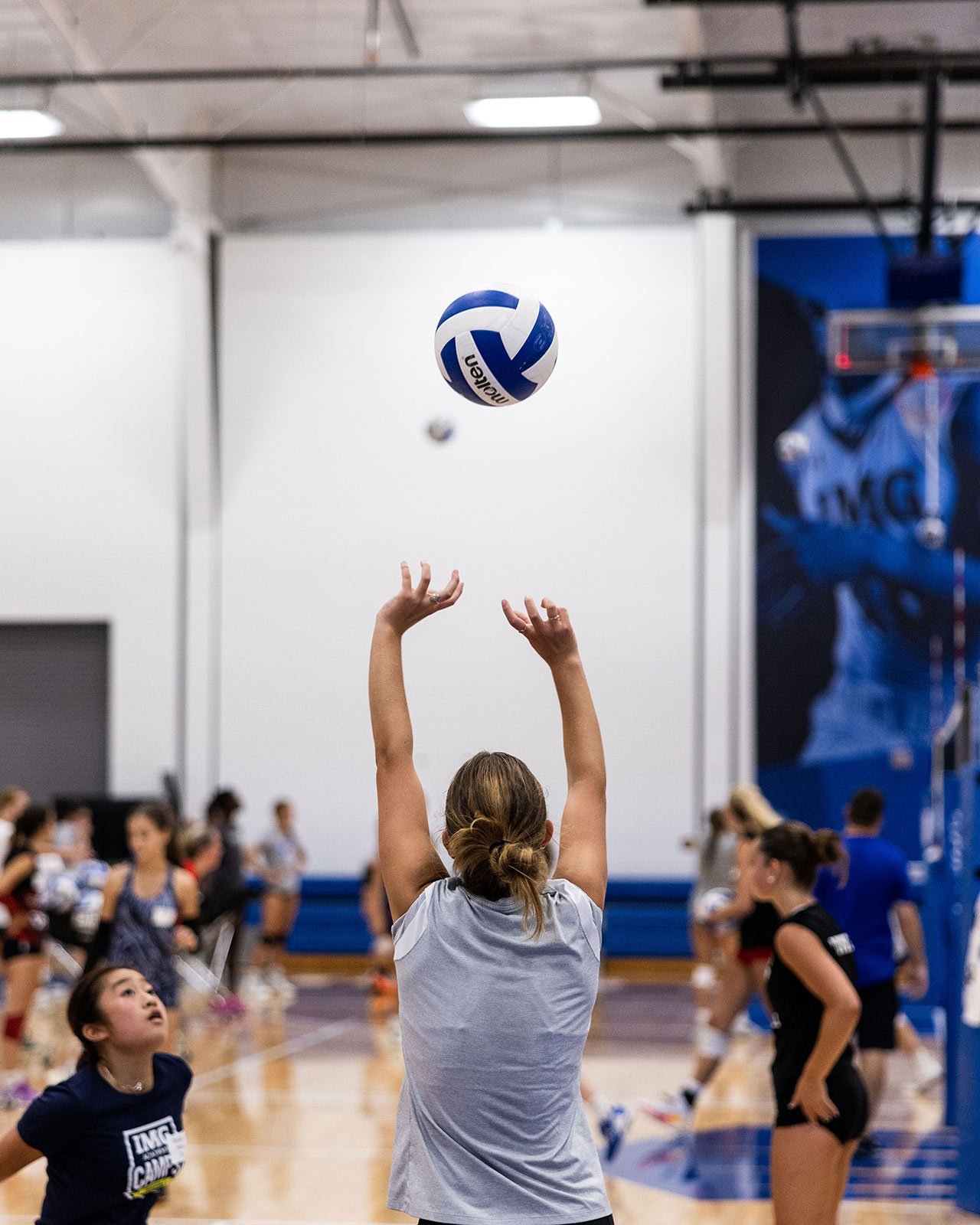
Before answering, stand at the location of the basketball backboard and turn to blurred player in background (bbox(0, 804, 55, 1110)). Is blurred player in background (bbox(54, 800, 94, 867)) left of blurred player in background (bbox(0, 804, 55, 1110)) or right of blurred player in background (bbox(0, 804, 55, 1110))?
right

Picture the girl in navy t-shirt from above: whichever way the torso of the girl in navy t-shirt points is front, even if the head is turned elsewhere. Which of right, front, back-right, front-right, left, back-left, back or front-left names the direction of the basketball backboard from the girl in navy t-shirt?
left

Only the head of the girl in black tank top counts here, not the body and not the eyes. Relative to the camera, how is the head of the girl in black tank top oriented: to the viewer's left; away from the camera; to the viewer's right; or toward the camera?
to the viewer's left

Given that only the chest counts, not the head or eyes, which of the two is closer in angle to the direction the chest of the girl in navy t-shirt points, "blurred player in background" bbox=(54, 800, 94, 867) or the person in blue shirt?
the person in blue shirt

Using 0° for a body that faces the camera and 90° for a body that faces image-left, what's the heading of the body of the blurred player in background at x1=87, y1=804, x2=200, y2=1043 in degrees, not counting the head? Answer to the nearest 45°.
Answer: approximately 0°

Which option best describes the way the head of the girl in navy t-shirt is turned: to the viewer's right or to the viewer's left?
to the viewer's right

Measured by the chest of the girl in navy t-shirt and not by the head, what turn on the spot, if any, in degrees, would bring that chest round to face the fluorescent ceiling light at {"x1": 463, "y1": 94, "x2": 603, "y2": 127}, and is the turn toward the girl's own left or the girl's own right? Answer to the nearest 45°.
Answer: approximately 135° to the girl's own left

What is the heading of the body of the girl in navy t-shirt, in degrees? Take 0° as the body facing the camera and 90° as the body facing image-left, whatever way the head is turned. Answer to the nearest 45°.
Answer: approximately 315°

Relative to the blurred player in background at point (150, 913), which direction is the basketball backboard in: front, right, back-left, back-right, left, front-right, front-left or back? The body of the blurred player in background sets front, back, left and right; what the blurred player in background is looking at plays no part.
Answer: back-left

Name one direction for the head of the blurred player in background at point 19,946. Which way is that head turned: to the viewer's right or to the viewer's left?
to the viewer's right

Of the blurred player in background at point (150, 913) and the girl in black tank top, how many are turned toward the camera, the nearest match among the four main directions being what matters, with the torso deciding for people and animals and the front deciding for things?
1

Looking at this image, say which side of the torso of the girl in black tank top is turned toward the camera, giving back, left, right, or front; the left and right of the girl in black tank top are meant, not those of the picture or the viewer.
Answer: left

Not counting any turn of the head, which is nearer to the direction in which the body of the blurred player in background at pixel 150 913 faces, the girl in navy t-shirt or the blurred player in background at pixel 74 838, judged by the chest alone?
the girl in navy t-shirt

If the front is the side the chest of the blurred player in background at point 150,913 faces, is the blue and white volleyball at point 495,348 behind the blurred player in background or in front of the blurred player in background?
in front
